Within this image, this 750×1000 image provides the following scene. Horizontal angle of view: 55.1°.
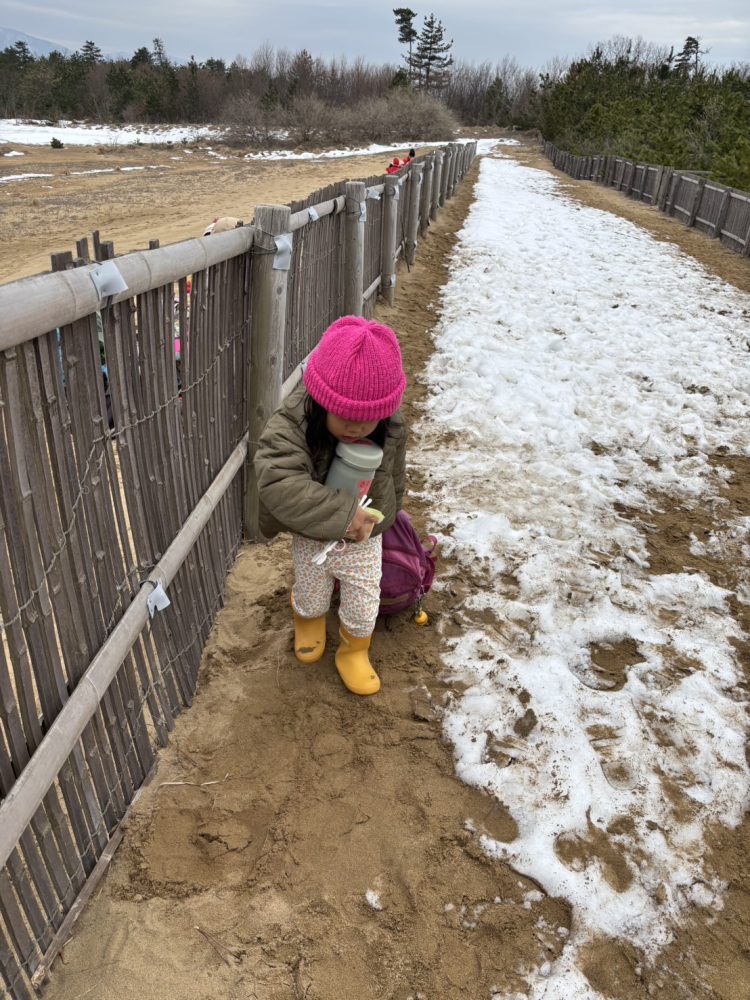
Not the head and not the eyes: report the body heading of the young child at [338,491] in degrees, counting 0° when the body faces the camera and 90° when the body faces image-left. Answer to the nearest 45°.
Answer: approximately 315°

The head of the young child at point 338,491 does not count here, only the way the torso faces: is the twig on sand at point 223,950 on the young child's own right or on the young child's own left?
on the young child's own right

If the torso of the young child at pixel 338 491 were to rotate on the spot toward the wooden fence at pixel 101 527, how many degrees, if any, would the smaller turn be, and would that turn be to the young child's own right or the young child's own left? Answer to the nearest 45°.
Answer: approximately 90° to the young child's own right

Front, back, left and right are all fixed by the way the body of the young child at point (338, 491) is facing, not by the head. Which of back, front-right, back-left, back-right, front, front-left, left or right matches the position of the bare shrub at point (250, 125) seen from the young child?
back-left
